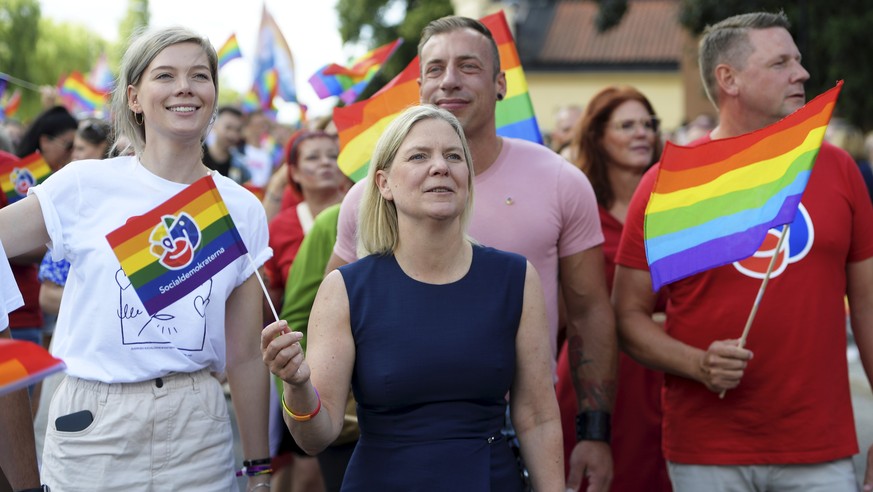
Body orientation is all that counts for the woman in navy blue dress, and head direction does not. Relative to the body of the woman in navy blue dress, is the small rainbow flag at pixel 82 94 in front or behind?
behind

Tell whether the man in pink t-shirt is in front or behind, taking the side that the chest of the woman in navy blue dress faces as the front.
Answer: behind

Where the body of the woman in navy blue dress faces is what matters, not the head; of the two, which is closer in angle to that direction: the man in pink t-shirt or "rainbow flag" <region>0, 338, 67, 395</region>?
the rainbow flag

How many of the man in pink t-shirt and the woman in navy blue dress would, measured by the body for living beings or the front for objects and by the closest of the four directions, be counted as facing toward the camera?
2

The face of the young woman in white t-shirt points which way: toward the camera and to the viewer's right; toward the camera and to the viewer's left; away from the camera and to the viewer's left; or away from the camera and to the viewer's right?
toward the camera and to the viewer's right

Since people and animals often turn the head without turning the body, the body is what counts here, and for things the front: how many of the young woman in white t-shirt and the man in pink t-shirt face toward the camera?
2

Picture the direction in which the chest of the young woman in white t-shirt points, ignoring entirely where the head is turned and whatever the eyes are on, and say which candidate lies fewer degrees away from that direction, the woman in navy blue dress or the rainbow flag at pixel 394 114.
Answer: the woman in navy blue dress

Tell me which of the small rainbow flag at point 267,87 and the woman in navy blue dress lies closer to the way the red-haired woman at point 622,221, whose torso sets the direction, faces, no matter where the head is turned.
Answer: the woman in navy blue dress

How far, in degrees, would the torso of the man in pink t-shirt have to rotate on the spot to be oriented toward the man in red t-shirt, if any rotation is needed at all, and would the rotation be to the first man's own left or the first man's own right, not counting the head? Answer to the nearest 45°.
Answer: approximately 90° to the first man's own left

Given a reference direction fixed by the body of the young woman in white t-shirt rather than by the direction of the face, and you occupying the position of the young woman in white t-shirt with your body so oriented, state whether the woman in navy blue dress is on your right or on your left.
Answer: on your left

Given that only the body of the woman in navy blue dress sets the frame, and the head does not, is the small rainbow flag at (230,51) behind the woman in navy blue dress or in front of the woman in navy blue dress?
behind
